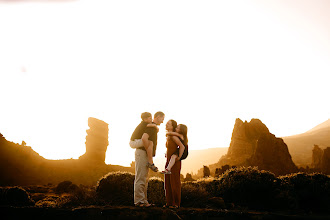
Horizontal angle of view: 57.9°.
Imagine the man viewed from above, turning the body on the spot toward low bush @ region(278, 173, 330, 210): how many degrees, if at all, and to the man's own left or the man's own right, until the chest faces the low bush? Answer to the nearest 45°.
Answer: approximately 45° to the man's own left

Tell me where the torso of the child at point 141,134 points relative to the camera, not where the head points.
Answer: to the viewer's right

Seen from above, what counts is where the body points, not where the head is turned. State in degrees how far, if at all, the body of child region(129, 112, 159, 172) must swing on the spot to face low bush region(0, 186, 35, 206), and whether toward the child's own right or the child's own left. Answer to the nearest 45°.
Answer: approximately 135° to the child's own left

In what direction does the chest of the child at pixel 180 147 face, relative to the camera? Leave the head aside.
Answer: to the viewer's left

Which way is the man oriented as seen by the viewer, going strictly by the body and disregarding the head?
to the viewer's right

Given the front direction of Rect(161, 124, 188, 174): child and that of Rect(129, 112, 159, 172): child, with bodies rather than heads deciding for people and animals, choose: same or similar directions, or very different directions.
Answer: very different directions

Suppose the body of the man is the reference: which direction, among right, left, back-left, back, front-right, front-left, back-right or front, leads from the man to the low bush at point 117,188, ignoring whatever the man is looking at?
left
